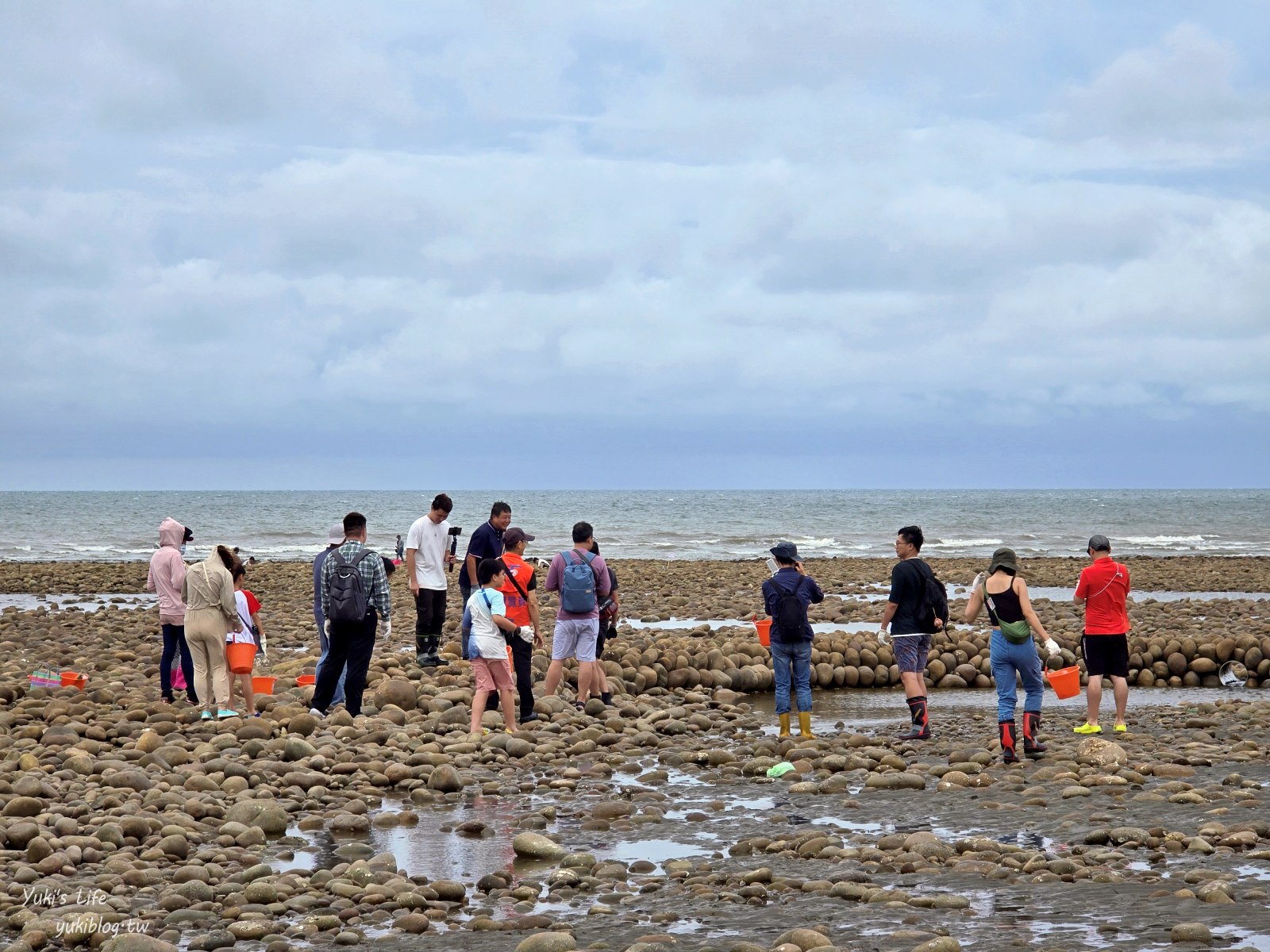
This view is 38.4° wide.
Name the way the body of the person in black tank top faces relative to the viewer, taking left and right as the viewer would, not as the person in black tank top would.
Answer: facing away from the viewer

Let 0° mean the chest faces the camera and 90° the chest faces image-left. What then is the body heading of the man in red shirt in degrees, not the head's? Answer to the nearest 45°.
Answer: approximately 135°

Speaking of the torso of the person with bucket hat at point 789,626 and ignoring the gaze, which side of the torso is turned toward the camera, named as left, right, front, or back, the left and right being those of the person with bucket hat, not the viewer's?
back

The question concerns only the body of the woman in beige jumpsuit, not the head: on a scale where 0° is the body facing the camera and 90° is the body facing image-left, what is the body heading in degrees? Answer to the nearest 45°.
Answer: approximately 225°

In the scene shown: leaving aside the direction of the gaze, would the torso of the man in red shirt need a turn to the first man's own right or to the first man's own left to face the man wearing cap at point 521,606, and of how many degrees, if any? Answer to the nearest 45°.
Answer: approximately 45° to the first man's own left

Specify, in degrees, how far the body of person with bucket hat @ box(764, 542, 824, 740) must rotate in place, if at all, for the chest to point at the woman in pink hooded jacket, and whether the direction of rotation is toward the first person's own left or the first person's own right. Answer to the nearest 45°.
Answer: approximately 90° to the first person's own left

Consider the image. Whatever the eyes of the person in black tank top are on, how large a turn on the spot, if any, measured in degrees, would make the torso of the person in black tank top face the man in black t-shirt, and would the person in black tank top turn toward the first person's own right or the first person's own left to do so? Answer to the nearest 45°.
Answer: approximately 45° to the first person's own left
